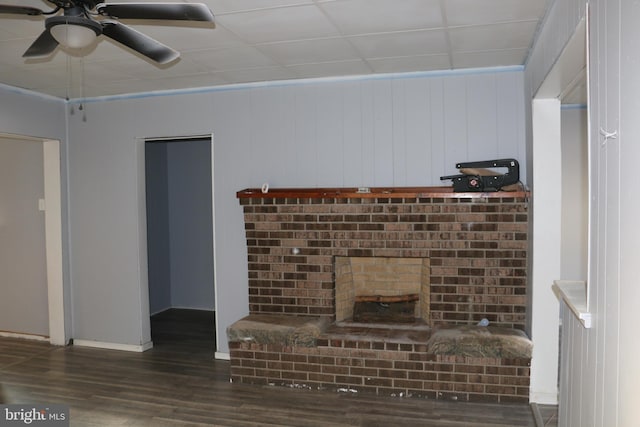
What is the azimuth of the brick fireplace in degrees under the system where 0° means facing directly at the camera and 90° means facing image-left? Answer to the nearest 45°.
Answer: approximately 0°

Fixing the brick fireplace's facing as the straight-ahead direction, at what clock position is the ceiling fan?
The ceiling fan is roughly at 1 o'clock from the brick fireplace.
